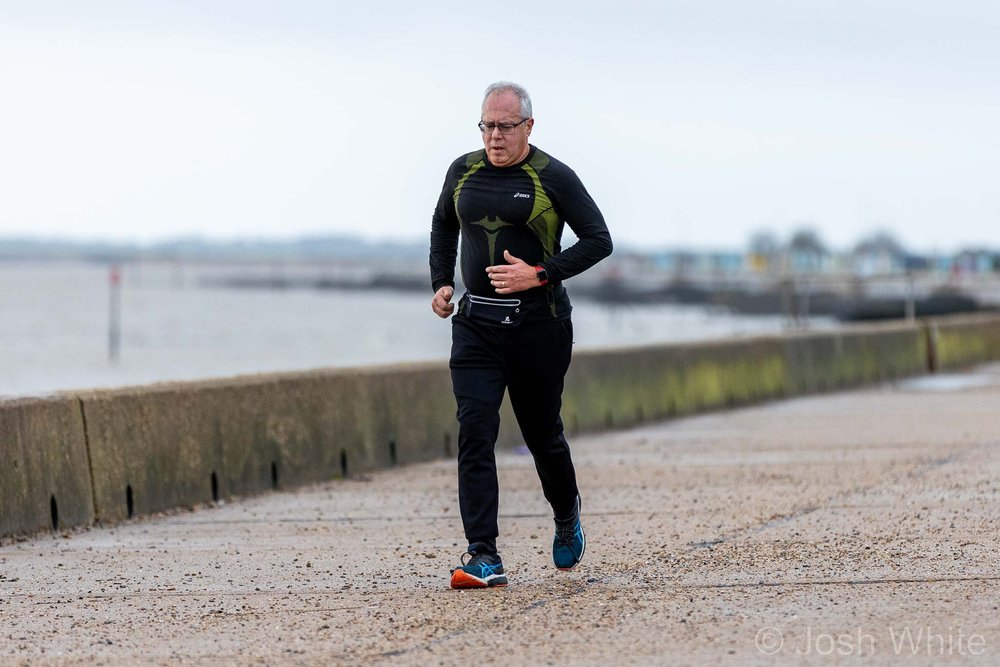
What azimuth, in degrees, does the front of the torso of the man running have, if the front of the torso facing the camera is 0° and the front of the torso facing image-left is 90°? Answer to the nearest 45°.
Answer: approximately 45°

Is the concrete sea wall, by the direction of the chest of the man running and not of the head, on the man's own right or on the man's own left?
on the man's own right
